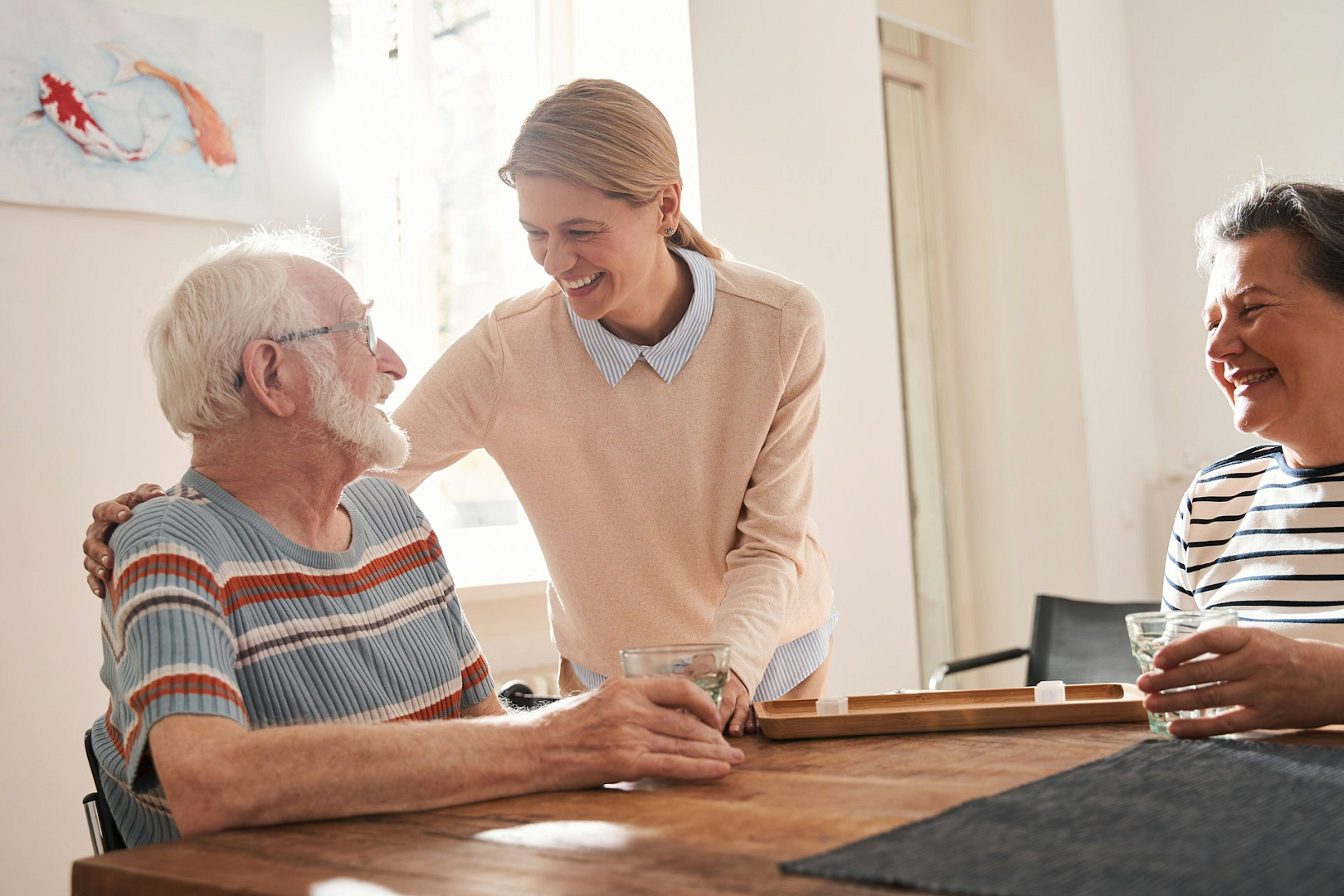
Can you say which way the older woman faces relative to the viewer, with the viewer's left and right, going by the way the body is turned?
facing the viewer and to the left of the viewer

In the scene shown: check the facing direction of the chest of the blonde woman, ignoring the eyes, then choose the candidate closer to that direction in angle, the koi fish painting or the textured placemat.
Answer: the textured placemat

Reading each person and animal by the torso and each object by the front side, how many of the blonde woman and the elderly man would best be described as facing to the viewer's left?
0

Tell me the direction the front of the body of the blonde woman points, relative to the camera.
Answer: toward the camera

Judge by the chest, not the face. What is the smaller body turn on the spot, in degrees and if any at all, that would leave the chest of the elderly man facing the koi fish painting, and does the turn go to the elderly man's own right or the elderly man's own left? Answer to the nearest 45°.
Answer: approximately 135° to the elderly man's own left

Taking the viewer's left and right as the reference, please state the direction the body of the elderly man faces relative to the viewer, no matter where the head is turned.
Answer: facing the viewer and to the right of the viewer

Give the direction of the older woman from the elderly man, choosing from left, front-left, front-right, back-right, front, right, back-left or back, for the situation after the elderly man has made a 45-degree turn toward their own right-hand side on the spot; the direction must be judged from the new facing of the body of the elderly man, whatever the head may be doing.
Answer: left

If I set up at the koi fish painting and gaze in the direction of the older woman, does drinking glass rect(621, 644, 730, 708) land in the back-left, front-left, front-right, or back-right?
front-right

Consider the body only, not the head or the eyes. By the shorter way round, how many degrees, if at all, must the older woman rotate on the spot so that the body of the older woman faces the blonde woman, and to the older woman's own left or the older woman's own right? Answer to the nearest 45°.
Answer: approximately 45° to the older woman's own right

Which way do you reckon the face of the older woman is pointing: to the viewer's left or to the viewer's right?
to the viewer's left

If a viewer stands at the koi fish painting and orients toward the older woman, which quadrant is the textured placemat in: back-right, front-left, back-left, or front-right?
front-right

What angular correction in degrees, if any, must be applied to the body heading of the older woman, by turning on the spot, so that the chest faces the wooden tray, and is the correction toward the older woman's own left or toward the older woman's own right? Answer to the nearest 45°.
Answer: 0° — they already face it

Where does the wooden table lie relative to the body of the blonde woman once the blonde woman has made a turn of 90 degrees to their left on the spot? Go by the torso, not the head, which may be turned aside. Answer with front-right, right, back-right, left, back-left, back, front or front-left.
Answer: right

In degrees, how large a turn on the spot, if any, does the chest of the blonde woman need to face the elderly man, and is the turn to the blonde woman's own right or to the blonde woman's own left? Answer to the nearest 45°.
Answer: approximately 45° to the blonde woman's own right
